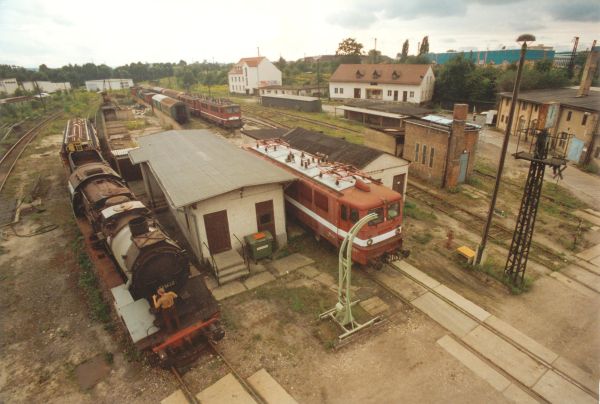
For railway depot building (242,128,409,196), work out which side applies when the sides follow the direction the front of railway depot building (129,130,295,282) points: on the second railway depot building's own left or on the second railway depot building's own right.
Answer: on the second railway depot building's own left

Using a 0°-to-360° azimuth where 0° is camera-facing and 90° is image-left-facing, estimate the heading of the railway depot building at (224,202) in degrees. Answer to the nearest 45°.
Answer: approximately 315°

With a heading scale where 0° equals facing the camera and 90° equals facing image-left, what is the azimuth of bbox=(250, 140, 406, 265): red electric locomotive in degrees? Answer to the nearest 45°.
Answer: approximately 315°

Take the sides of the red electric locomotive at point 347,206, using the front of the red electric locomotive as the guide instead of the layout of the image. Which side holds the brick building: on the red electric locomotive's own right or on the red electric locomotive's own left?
on the red electric locomotive's own left

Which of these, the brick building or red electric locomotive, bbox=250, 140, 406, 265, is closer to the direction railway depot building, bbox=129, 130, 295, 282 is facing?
the red electric locomotive

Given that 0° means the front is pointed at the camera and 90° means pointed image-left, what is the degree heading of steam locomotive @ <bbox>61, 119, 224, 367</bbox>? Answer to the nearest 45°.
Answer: approximately 315°

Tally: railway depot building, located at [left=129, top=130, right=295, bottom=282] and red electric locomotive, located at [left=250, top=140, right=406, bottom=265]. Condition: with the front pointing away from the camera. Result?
0

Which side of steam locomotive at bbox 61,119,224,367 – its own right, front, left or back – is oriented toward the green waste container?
left
